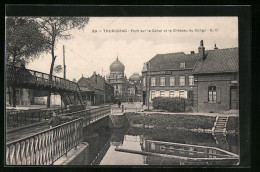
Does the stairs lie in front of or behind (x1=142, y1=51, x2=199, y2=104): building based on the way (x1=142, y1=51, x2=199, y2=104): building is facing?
in front

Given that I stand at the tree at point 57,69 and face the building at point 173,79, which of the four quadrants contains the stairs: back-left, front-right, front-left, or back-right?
front-right

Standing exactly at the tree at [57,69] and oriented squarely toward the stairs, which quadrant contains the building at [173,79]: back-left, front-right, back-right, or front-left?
front-left

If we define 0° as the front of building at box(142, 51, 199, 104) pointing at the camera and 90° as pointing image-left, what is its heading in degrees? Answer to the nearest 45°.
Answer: approximately 0°
